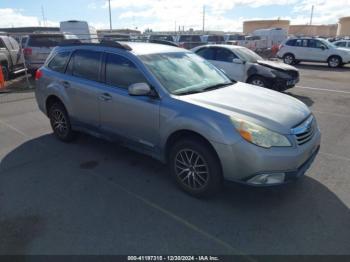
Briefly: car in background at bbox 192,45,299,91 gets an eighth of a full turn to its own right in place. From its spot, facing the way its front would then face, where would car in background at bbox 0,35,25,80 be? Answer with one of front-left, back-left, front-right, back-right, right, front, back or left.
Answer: right

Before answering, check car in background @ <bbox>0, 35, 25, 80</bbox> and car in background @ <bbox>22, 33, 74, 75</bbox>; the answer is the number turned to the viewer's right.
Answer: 0

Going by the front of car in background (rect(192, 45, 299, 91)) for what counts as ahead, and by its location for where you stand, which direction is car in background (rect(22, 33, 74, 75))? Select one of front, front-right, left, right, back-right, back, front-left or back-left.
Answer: back-right

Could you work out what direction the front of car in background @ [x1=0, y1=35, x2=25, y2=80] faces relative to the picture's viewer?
facing away from the viewer and to the left of the viewer

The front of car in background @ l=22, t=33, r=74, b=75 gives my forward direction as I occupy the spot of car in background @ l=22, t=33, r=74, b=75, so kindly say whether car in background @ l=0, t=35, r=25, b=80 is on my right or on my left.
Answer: on my left

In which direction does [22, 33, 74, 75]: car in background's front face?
away from the camera

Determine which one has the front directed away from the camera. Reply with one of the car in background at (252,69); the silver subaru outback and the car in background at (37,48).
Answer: the car in background at (37,48)
